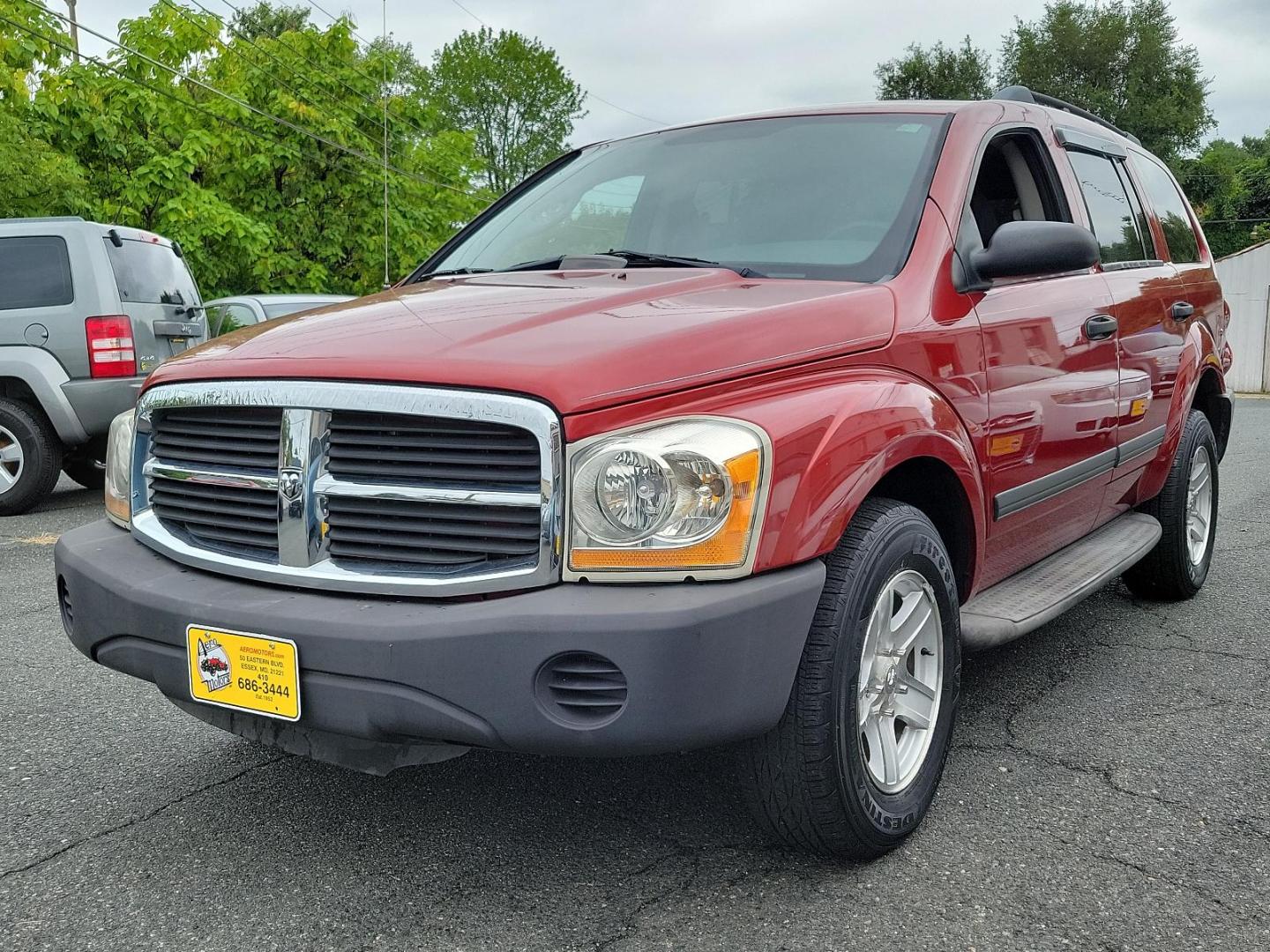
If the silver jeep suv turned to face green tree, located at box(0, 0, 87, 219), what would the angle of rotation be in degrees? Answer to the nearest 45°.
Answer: approximately 45° to its right

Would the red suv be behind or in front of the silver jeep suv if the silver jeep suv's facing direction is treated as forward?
behind

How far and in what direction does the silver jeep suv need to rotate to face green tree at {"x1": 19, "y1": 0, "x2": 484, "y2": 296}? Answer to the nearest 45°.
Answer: approximately 45° to its right

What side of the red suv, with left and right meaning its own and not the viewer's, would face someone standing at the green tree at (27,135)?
right

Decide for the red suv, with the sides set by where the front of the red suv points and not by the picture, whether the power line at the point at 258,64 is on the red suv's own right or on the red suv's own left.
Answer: on the red suv's own right

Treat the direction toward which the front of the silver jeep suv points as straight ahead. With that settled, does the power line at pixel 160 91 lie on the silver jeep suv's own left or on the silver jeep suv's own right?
on the silver jeep suv's own right

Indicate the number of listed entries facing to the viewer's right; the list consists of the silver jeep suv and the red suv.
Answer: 0

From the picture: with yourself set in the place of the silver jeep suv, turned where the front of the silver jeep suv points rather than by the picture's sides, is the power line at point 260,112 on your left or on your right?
on your right

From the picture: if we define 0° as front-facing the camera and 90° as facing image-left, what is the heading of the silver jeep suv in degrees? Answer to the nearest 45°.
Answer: approximately 135°

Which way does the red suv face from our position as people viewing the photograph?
facing the viewer and to the left of the viewer

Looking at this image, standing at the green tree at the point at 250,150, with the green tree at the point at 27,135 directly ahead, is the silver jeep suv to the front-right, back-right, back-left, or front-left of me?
front-left

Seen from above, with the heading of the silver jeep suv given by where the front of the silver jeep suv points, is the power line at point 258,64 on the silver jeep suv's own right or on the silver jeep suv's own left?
on the silver jeep suv's own right
